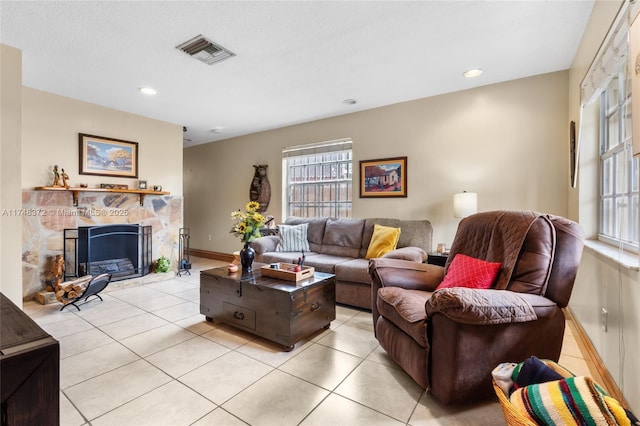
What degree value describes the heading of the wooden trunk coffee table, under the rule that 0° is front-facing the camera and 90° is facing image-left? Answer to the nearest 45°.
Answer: approximately 45°

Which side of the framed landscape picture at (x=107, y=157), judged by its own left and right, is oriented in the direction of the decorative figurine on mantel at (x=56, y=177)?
right

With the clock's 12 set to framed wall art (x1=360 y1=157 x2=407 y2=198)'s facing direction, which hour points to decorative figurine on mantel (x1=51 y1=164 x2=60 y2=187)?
The decorative figurine on mantel is roughly at 1 o'clock from the framed wall art.

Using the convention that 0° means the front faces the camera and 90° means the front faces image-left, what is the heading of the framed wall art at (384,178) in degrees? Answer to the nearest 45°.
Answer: approximately 45°
